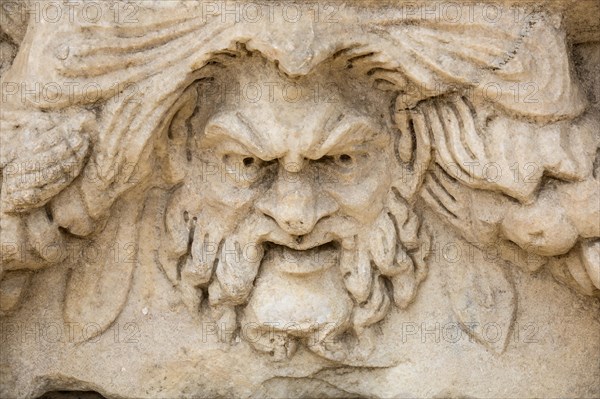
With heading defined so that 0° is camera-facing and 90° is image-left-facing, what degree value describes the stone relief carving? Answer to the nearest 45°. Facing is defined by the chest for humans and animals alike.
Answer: approximately 0°
